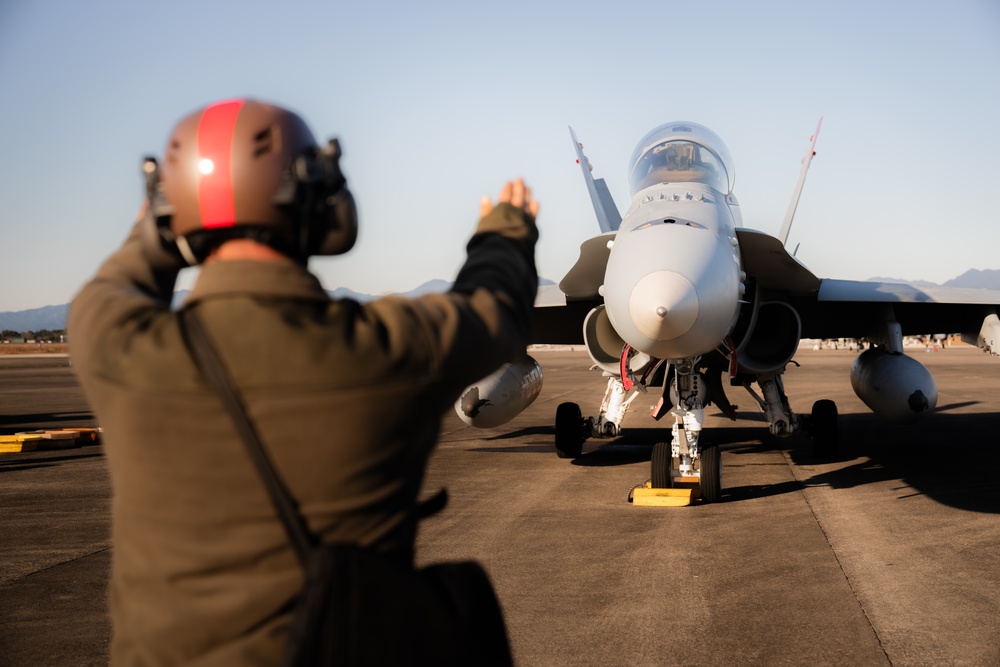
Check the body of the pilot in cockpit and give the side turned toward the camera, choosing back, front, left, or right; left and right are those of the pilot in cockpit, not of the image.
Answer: front

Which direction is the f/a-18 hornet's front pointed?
toward the camera
